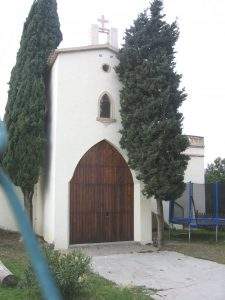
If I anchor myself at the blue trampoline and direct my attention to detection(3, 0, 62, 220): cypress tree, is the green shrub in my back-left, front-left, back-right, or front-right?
front-left

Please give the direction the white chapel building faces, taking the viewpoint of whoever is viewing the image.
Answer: facing the viewer

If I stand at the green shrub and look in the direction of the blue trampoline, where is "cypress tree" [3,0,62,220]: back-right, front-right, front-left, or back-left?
front-left

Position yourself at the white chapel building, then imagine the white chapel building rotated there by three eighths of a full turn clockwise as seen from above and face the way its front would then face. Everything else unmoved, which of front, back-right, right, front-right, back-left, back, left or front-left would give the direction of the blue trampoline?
right

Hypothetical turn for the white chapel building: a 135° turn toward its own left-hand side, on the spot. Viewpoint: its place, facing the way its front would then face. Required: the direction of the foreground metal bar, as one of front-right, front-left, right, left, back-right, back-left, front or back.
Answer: back-right

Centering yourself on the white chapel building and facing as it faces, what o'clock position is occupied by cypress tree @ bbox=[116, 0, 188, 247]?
The cypress tree is roughly at 10 o'clock from the white chapel building.

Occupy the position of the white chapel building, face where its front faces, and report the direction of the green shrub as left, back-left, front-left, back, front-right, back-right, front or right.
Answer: front
